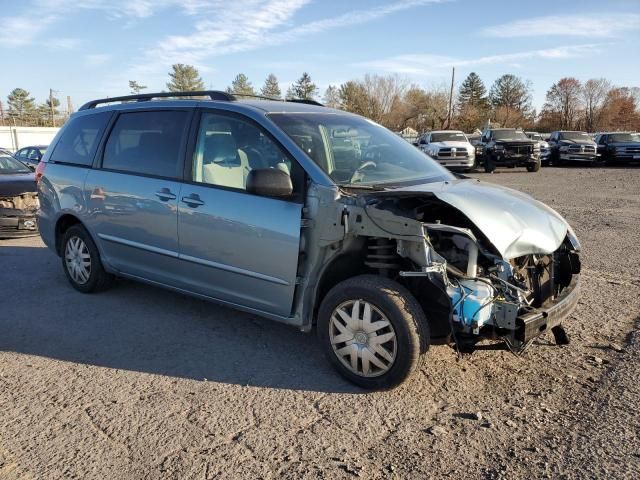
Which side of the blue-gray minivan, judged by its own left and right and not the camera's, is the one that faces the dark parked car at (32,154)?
back

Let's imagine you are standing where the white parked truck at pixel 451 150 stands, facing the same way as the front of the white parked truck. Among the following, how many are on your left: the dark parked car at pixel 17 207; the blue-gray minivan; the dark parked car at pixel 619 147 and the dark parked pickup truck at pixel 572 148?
2

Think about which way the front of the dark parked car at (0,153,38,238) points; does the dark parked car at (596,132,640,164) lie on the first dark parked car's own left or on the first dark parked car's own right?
on the first dark parked car's own left

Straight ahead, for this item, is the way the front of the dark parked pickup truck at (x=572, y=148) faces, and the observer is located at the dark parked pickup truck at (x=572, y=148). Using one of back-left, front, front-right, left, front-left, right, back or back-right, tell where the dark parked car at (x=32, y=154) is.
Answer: right

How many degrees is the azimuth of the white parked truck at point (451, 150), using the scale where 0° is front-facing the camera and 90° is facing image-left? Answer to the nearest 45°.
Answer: approximately 315°

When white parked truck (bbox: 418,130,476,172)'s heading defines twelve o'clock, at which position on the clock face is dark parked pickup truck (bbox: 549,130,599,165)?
The dark parked pickup truck is roughly at 9 o'clock from the white parked truck.

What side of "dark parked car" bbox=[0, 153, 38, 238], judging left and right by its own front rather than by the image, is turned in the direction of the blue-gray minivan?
front

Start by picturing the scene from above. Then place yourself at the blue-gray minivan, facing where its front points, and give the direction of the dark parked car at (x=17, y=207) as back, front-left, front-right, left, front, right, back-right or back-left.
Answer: back

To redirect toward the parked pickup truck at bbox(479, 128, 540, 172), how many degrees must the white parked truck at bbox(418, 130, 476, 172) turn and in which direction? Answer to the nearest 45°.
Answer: approximately 45° to its left

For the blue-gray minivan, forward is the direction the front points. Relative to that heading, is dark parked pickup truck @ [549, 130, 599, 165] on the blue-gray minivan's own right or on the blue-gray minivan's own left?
on the blue-gray minivan's own left
